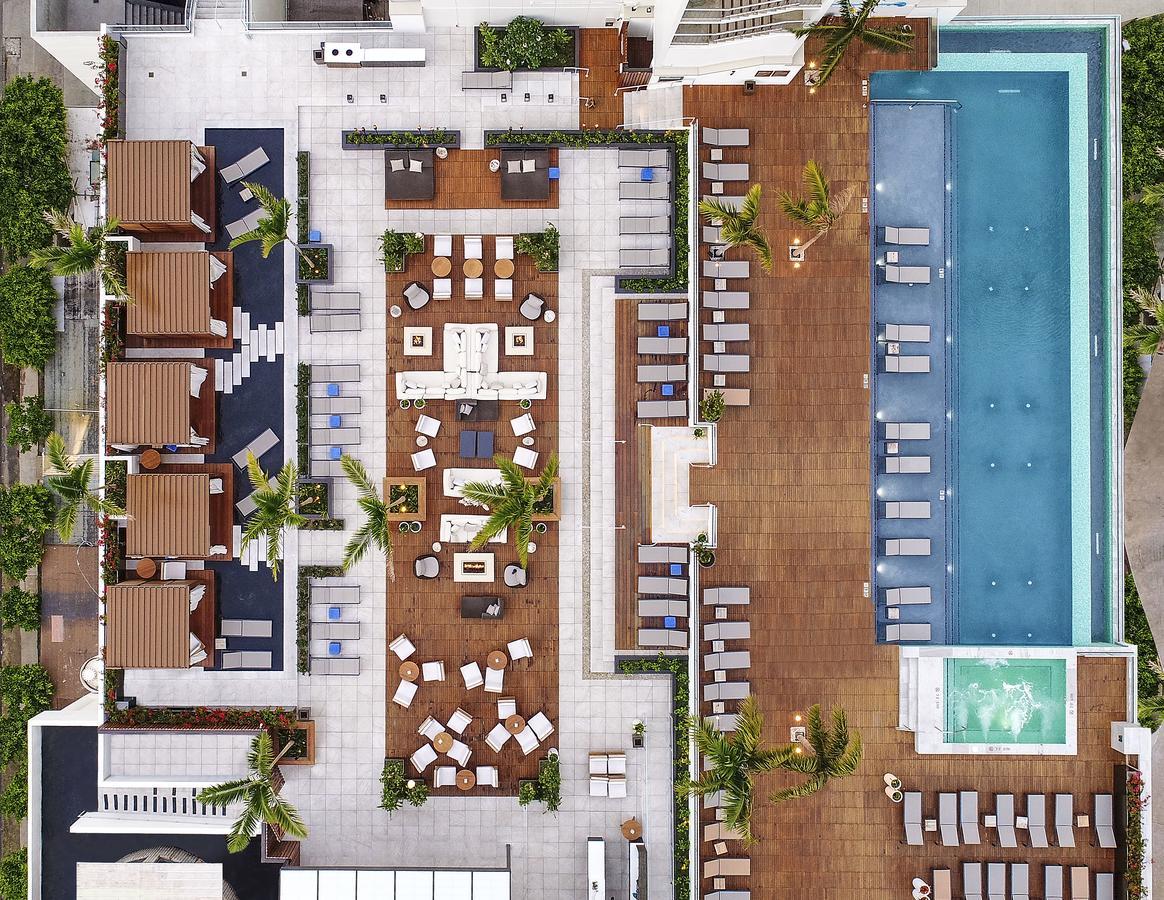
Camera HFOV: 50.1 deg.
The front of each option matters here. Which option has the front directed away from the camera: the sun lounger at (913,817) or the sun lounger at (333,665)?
the sun lounger at (913,817)

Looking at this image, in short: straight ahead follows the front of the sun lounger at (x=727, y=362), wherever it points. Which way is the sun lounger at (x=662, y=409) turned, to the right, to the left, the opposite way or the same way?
the opposite way

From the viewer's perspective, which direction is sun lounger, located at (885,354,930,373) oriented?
to the viewer's right

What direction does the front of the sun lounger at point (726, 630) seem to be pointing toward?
to the viewer's right

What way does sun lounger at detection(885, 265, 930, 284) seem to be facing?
to the viewer's right

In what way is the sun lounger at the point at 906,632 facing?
to the viewer's right

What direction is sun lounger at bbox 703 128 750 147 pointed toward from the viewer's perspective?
to the viewer's right

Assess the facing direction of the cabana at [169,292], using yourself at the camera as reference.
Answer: facing to the right of the viewer

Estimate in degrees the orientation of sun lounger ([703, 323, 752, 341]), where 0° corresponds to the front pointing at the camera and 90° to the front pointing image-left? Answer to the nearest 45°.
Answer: approximately 270°

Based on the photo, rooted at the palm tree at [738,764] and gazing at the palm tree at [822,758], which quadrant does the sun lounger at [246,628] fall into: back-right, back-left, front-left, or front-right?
back-left

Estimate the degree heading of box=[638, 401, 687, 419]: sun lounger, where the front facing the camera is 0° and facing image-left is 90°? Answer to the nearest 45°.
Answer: approximately 90°

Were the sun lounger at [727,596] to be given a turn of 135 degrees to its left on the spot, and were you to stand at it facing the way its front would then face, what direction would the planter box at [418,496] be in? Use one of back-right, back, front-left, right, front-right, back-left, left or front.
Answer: front-left
